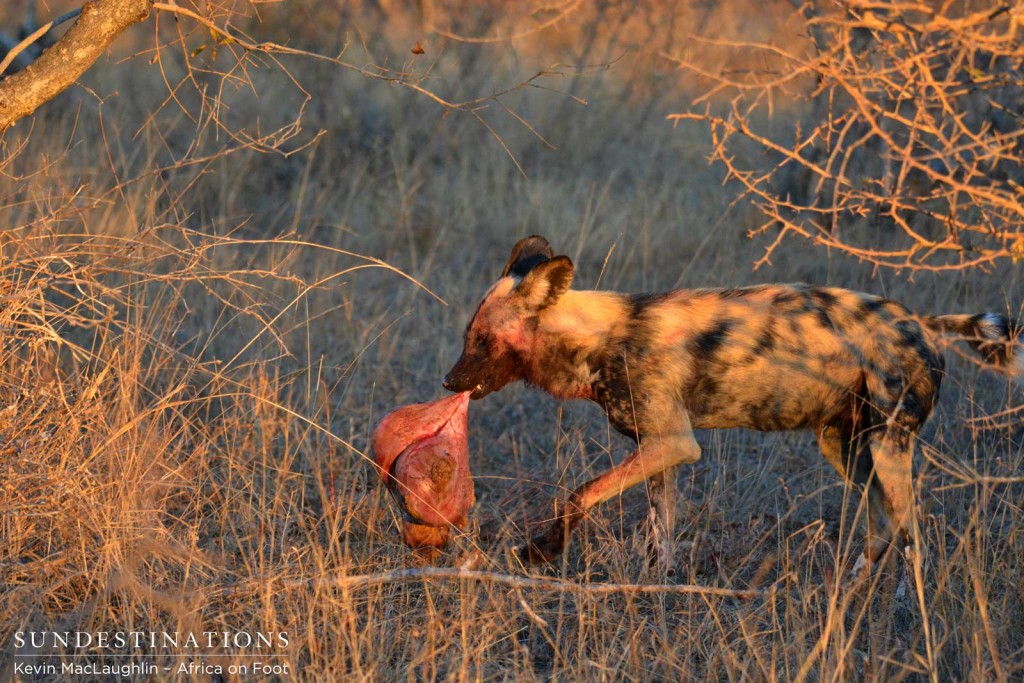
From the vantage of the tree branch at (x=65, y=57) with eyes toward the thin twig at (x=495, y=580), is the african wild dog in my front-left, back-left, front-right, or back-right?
front-left

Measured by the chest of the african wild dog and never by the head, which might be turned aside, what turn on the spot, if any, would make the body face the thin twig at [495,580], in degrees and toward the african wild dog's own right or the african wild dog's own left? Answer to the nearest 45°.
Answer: approximately 45° to the african wild dog's own left

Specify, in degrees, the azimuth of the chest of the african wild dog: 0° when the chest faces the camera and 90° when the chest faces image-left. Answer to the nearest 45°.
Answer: approximately 90°

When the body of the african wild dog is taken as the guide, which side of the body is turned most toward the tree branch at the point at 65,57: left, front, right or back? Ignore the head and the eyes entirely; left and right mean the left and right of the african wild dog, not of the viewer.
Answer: front

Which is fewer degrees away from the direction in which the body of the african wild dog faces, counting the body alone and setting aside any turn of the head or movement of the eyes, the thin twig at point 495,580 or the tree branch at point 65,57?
the tree branch
